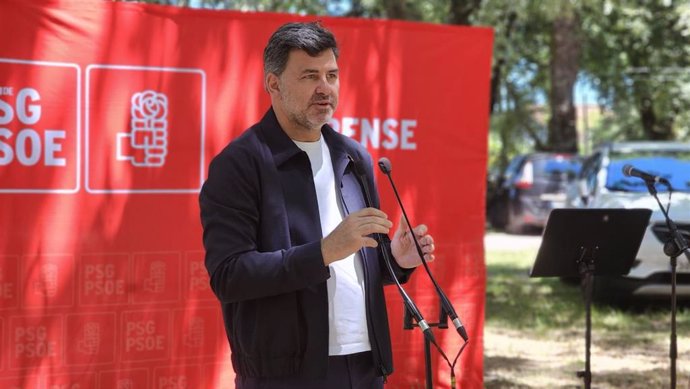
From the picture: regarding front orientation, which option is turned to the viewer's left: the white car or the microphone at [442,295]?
the microphone

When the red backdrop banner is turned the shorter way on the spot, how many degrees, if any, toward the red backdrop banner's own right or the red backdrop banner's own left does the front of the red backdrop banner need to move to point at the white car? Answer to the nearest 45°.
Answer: approximately 135° to the red backdrop banner's own left

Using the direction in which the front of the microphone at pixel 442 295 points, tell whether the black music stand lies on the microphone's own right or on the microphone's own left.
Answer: on the microphone's own right

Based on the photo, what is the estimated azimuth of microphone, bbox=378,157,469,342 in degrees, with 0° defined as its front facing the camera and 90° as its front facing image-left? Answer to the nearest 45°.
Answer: approximately 90°

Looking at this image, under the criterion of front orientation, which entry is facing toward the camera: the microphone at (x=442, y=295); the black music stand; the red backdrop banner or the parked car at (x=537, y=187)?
the red backdrop banner

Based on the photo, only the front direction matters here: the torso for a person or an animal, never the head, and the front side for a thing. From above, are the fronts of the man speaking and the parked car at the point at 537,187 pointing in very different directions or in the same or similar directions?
very different directions

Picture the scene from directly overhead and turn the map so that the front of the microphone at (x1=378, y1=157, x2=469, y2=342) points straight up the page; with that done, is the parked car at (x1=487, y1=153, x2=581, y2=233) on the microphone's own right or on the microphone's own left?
on the microphone's own right

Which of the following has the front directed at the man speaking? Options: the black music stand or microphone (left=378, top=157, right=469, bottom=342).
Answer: the microphone

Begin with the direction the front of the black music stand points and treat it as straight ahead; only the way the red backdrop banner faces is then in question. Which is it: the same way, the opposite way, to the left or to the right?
the opposite way

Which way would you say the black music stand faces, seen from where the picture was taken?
facing away from the viewer and to the left of the viewer

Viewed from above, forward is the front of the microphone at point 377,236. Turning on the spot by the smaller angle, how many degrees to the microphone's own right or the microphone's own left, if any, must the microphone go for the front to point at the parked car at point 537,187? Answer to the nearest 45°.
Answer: approximately 90° to the microphone's own right

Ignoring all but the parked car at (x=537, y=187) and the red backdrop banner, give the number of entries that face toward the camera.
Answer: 1

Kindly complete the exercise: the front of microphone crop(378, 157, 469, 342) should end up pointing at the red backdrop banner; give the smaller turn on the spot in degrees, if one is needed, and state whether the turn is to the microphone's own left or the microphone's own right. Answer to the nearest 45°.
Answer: approximately 45° to the microphone's own right

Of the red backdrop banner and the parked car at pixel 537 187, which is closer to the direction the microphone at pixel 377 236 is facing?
the red backdrop banner
